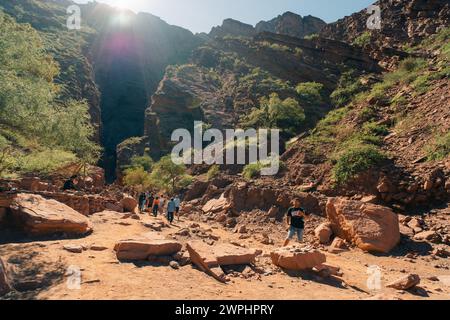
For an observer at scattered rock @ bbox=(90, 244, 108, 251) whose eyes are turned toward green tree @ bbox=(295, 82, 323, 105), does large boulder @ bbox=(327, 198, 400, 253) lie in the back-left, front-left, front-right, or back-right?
front-right

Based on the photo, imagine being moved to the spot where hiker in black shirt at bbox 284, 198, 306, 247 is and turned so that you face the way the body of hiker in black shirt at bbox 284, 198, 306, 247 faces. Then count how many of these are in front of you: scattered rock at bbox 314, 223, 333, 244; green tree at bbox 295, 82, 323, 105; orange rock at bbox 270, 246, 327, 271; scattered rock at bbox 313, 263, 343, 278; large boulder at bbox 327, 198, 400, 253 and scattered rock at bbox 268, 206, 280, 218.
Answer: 2

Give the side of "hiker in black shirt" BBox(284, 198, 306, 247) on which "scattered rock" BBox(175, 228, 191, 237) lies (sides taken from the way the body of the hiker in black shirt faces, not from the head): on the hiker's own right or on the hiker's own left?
on the hiker's own right

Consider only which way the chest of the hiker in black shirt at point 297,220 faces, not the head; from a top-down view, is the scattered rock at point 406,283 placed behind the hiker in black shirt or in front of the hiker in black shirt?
in front

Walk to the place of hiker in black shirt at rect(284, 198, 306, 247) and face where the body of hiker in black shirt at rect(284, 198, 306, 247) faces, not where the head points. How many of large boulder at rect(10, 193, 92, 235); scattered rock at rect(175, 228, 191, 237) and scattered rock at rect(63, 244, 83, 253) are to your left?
0

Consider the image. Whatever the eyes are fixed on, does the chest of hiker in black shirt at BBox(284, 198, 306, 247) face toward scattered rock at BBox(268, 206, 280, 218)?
no

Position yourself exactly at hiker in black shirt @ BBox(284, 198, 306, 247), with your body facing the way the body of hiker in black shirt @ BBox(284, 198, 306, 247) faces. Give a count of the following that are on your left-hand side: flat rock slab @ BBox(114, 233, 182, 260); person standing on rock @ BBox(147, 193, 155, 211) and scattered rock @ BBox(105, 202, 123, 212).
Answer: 0

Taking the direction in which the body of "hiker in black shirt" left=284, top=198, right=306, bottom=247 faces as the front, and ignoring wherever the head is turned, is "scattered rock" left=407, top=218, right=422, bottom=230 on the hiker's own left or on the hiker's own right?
on the hiker's own left

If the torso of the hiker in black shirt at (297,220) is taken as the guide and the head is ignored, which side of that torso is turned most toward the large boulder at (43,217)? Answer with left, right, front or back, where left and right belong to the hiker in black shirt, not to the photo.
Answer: right

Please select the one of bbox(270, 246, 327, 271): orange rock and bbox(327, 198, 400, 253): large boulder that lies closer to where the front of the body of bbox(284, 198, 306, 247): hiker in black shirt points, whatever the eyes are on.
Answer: the orange rock

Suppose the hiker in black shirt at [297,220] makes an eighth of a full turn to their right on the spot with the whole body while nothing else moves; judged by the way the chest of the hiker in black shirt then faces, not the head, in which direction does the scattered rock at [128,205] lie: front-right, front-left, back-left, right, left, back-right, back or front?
right

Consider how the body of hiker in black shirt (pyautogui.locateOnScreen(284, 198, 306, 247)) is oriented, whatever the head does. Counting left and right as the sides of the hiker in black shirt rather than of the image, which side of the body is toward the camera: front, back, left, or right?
front

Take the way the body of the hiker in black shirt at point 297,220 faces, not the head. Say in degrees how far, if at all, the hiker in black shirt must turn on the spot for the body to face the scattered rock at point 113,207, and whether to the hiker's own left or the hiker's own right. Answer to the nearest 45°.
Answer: approximately 135° to the hiker's own right

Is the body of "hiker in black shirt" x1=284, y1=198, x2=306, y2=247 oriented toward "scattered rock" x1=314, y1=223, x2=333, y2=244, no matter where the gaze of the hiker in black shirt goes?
no

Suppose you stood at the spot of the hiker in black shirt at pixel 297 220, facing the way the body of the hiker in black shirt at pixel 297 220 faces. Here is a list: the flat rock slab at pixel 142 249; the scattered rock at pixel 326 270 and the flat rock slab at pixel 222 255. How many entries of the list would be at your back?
0

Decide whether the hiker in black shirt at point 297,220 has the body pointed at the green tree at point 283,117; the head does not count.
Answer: no

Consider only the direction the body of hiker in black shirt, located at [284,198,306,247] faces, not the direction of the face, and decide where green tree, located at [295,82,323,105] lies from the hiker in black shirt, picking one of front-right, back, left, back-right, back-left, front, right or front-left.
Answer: back

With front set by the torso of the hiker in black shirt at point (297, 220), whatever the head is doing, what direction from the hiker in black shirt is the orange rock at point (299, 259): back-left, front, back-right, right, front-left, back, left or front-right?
front
